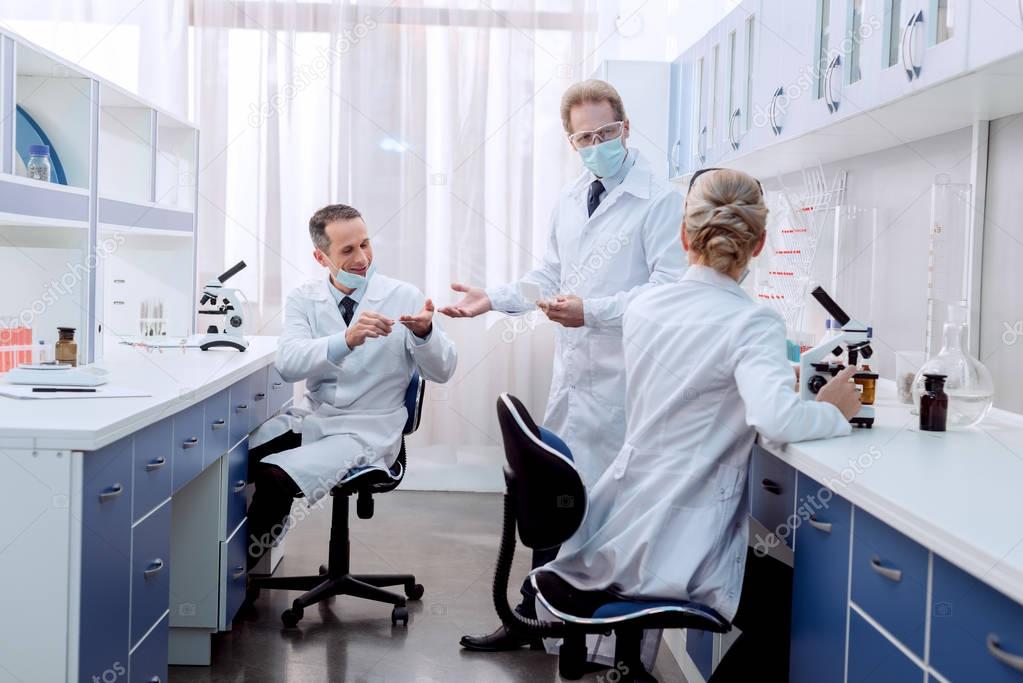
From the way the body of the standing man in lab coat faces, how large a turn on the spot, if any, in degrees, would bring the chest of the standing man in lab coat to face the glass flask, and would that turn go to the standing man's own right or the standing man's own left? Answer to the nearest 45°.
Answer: approximately 90° to the standing man's own left

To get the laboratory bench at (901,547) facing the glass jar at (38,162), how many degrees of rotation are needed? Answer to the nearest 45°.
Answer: approximately 45° to its right

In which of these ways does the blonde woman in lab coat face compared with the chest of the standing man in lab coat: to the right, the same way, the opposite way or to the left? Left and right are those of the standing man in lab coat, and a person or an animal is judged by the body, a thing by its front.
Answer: the opposite way

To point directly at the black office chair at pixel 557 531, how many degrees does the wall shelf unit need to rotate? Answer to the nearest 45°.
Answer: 0° — it already faces it

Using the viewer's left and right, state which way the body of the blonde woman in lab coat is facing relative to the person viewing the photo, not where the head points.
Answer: facing away from the viewer and to the right of the viewer

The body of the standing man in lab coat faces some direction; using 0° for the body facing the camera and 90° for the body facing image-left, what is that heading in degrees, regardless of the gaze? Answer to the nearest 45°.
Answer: approximately 45°

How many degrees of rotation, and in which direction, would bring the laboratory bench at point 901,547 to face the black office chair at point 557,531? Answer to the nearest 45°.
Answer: approximately 45° to its right

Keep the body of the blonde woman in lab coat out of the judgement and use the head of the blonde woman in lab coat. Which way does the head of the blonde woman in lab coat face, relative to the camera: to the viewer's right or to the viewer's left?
to the viewer's right

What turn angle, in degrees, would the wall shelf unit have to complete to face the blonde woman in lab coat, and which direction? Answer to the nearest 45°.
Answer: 0° — it already faces them
